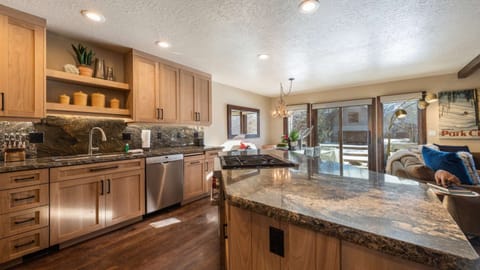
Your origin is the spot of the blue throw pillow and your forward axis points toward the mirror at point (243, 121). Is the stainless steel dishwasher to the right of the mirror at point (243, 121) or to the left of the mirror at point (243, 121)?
left

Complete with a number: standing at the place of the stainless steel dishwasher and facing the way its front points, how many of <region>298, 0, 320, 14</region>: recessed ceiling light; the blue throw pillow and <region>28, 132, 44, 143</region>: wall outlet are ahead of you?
2

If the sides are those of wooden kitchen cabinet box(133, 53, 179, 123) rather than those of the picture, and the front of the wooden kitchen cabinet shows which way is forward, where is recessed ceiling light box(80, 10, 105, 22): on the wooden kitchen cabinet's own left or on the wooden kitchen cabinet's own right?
on the wooden kitchen cabinet's own right

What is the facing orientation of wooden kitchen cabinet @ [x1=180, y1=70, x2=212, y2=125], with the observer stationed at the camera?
facing the viewer and to the right of the viewer

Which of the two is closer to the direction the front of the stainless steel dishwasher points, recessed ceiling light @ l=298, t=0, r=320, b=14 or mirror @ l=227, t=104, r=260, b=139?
the recessed ceiling light

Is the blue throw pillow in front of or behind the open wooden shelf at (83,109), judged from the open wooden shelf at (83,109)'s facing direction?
in front

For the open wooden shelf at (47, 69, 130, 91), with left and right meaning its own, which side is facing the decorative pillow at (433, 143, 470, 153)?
front

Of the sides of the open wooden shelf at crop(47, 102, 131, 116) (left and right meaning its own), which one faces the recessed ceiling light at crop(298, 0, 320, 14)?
front

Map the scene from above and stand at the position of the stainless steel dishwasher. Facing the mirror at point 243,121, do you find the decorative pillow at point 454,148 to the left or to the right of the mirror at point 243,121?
right

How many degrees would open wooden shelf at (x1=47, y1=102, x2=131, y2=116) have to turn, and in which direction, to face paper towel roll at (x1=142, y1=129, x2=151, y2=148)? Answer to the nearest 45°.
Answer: approximately 45° to its left

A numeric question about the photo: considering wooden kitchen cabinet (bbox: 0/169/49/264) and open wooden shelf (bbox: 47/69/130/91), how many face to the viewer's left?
0

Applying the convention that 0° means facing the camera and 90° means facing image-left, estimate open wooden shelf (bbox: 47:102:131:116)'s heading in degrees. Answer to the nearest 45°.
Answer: approximately 315°
